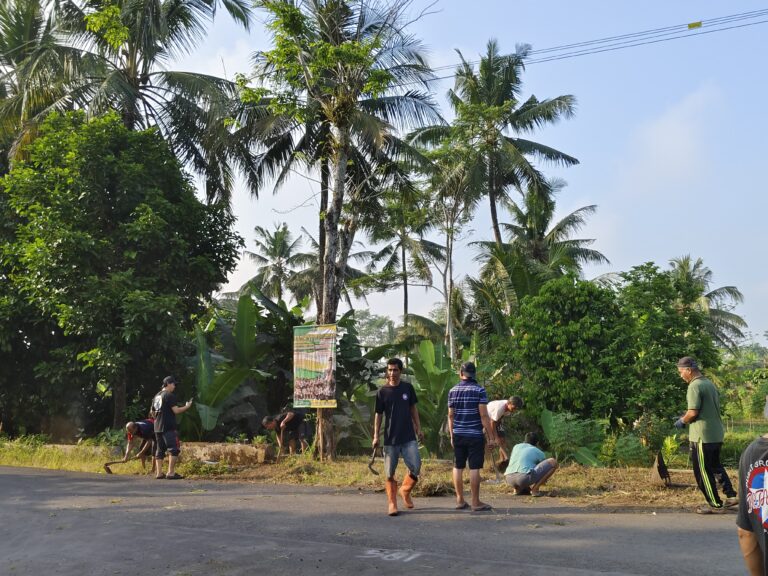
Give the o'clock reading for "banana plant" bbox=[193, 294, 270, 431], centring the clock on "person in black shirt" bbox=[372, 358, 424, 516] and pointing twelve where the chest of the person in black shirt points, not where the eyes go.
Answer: The banana plant is roughly at 5 o'clock from the person in black shirt.

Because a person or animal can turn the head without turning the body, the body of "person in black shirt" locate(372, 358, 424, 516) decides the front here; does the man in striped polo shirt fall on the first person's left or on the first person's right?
on the first person's left

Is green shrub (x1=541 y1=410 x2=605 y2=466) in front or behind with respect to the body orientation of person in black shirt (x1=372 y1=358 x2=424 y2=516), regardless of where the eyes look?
behind

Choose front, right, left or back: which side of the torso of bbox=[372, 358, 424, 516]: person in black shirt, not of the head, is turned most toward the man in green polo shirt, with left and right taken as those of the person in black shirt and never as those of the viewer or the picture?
left

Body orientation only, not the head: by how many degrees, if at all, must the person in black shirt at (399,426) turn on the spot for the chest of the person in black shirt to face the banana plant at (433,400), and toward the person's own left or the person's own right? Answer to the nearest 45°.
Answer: approximately 180°

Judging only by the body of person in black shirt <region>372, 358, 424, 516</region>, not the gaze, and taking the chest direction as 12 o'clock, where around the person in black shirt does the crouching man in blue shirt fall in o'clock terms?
The crouching man in blue shirt is roughly at 8 o'clock from the person in black shirt.

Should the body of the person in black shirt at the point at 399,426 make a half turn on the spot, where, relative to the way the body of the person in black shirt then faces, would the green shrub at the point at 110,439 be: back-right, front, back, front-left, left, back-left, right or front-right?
front-left

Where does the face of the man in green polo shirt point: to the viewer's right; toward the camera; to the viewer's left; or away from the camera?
to the viewer's left

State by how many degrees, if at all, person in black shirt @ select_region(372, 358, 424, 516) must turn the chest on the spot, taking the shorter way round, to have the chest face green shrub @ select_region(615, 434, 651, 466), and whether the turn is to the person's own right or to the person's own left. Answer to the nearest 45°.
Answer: approximately 135° to the person's own left

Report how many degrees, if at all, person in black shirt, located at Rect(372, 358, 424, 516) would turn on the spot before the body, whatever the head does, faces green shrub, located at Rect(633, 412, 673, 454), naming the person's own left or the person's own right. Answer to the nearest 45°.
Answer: approximately 135° to the person's own left

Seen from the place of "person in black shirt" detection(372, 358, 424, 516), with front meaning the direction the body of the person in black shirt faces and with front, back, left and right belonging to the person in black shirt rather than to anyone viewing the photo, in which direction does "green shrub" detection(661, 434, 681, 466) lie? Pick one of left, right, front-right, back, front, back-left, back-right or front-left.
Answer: back-left

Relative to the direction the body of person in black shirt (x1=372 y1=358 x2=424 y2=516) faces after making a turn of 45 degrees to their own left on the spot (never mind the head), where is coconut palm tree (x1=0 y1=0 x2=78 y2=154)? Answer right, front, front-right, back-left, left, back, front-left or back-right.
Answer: back

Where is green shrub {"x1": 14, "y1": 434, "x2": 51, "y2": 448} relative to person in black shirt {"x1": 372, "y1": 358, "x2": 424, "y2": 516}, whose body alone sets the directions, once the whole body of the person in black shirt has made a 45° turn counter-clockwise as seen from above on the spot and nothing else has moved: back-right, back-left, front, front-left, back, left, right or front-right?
back

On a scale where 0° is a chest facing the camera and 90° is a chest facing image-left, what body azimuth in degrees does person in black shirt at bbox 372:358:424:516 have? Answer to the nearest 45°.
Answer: approximately 0°
